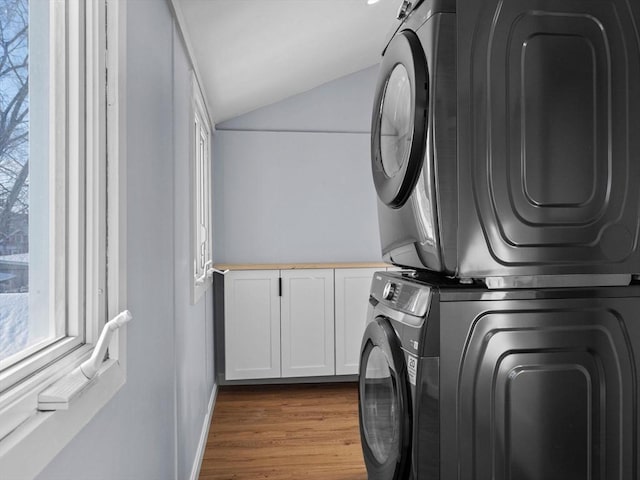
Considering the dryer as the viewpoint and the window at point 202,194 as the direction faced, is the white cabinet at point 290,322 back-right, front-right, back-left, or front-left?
front-right

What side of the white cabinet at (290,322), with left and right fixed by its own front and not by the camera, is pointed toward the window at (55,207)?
front

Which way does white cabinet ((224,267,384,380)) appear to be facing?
toward the camera

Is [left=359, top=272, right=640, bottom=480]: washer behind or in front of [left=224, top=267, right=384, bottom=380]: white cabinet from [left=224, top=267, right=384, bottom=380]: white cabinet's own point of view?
in front

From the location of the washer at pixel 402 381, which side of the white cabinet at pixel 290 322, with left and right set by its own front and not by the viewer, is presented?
front

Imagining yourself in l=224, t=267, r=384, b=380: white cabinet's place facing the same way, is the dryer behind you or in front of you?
in front
